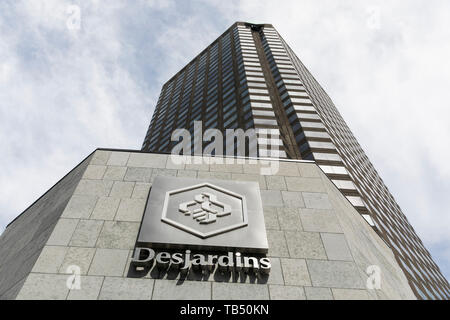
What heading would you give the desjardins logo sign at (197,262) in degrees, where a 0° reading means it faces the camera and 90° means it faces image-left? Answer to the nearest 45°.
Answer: approximately 0°

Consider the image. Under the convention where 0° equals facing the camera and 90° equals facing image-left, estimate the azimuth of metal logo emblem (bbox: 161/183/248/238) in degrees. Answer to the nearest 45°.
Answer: approximately 0°

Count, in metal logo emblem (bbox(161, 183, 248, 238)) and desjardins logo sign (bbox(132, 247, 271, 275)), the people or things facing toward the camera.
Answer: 2
